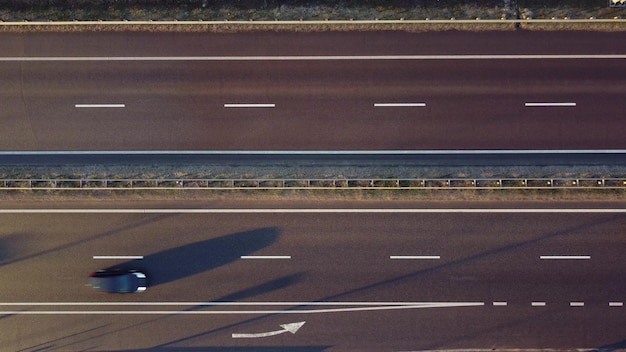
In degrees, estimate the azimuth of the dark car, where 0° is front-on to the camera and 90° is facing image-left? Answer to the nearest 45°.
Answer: approximately 270°

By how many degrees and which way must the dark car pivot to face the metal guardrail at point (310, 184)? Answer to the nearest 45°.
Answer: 0° — it already faces it
